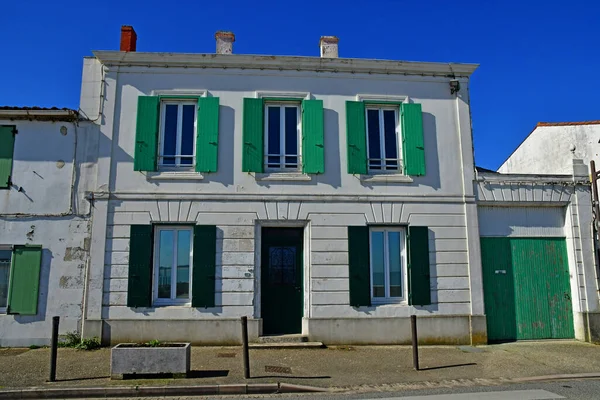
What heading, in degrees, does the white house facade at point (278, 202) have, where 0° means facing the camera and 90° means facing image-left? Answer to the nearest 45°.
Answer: approximately 0°

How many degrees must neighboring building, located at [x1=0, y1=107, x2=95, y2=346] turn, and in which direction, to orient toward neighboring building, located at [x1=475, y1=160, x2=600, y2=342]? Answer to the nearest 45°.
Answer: approximately 45° to its left

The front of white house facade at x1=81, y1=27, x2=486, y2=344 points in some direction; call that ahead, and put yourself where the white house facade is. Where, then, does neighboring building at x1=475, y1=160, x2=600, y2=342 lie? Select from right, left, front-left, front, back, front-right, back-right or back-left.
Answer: left

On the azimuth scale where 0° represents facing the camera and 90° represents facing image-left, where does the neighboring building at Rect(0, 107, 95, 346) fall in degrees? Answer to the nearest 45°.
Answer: approximately 0°

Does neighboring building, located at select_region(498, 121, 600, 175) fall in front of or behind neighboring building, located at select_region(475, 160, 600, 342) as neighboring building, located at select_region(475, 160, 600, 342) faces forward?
behind

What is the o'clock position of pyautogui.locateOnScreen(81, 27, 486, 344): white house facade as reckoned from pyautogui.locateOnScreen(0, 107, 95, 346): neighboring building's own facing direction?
The white house facade is roughly at 10 o'clock from the neighboring building.

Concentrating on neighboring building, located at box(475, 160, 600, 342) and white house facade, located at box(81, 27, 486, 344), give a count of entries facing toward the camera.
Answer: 2

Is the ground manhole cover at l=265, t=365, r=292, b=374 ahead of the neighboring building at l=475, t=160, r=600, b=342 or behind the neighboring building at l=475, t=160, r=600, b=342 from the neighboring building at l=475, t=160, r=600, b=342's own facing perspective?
ahead

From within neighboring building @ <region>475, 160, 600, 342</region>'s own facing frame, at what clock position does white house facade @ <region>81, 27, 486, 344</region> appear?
The white house facade is roughly at 2 o'clock from the neighboring building.
